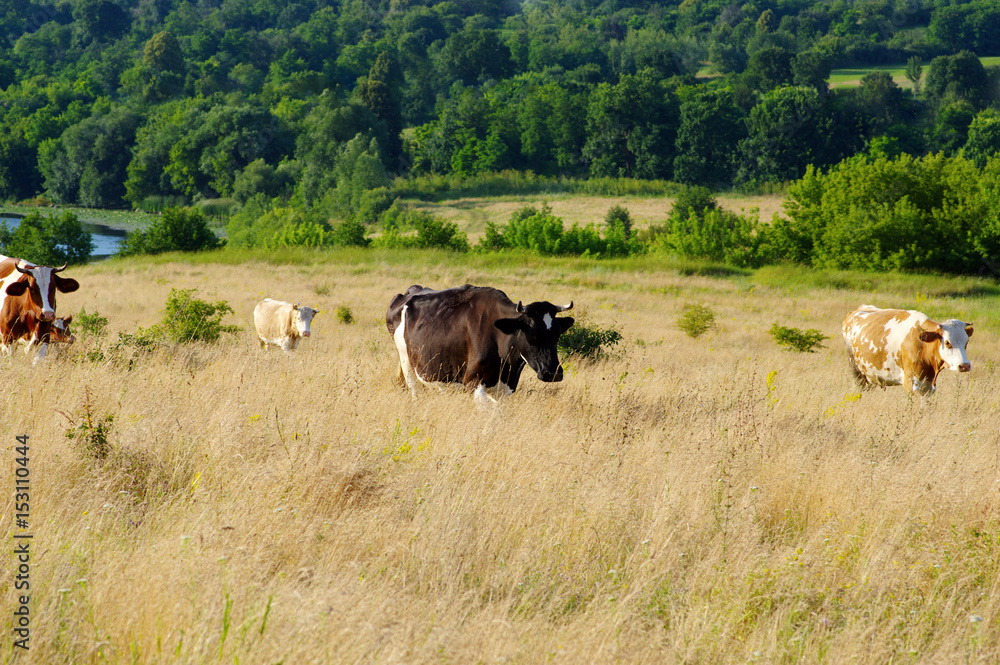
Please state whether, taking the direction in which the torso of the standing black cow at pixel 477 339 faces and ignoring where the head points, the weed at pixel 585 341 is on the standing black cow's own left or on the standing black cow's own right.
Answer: on the standing black cow's own left

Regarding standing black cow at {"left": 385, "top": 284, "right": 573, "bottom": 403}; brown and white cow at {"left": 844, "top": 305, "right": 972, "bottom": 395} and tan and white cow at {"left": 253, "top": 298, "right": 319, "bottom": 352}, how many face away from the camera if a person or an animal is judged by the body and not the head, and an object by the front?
0

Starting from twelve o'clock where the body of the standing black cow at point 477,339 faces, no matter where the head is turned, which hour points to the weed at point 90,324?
The weed is roughly at 6 o'clock from the standing black cow.

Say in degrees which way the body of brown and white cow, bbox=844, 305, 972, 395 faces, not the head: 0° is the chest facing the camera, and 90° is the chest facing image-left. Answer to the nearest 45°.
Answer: approximately 315°

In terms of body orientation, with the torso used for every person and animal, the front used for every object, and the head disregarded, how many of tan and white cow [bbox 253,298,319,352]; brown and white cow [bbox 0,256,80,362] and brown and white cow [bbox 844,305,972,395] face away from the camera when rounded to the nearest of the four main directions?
0
